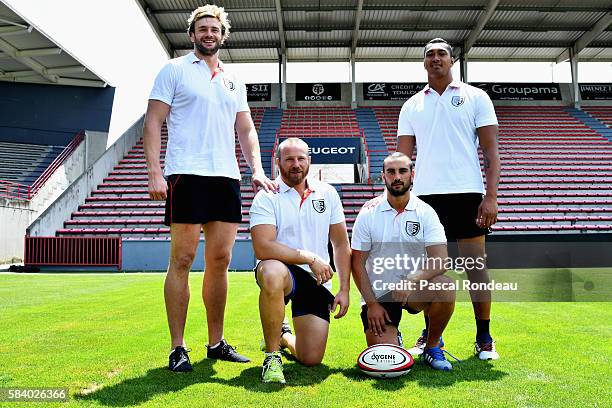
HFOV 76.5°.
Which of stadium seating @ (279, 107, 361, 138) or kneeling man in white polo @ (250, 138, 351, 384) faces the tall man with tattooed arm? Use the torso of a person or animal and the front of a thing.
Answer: the stadium seating

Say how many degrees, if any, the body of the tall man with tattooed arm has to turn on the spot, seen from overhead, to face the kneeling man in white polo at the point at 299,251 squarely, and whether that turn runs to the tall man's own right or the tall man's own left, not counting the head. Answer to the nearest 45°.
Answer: approximately 45° to the tall man's own right

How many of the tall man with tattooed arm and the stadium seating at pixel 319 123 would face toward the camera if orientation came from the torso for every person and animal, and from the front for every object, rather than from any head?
2

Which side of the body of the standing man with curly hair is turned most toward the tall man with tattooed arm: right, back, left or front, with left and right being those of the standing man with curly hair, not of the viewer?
left

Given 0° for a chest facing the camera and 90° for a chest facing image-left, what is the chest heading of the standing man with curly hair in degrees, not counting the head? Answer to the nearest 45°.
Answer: approximately 0°
